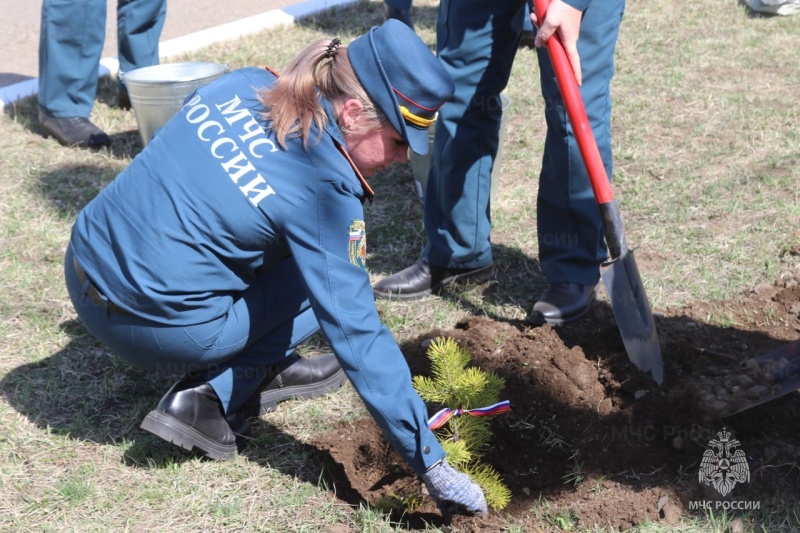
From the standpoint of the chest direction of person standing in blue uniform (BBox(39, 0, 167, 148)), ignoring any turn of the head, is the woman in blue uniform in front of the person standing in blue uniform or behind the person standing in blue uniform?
in front

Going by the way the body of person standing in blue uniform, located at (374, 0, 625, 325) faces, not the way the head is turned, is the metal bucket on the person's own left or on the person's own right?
on the person's own right

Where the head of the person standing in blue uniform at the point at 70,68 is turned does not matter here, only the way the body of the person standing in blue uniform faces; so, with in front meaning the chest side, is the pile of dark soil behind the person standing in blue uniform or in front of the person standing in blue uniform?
in front

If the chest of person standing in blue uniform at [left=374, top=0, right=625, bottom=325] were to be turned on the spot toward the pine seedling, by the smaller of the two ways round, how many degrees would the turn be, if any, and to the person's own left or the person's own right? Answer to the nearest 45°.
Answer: approximately 45° to the person's own left

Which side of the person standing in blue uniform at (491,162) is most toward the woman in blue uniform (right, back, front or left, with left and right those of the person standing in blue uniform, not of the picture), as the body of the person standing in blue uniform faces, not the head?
front

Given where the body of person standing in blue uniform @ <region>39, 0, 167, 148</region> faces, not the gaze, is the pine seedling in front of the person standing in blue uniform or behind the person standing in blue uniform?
in front

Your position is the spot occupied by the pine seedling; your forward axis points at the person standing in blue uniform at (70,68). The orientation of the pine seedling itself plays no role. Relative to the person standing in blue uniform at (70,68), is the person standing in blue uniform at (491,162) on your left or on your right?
right

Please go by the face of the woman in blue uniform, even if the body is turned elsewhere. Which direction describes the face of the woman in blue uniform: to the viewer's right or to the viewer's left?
to the viewer's right

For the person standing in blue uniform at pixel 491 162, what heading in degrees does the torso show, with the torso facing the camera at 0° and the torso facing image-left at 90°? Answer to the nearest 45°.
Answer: approximately 45°

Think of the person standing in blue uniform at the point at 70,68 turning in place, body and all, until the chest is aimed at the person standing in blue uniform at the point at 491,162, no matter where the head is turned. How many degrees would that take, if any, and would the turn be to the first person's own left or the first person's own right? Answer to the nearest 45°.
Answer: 0° — they already face them
